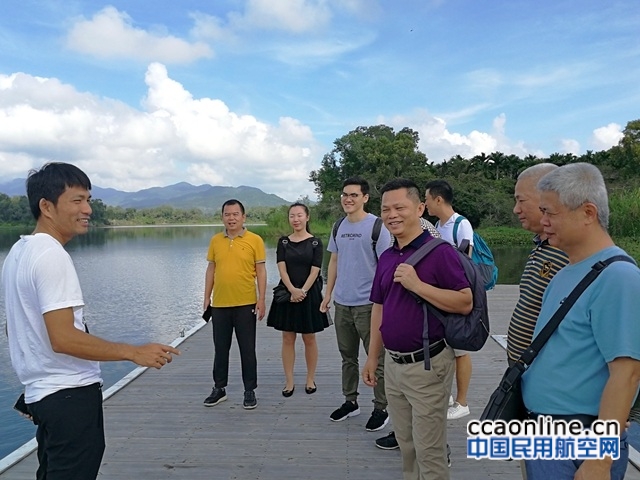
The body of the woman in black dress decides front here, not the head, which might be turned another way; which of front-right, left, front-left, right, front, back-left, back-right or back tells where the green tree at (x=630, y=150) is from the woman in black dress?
back-left

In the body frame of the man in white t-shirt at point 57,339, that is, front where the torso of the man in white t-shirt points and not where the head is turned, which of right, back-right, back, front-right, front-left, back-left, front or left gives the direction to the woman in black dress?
front-left

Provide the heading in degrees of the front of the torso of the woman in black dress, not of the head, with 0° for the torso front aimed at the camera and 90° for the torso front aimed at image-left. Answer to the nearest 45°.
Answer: approximately 0°

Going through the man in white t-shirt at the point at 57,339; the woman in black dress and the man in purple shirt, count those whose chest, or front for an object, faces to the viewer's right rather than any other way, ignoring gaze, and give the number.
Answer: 1

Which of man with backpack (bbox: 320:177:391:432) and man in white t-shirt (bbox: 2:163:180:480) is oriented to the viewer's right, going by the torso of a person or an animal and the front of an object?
the man in white t-shirt

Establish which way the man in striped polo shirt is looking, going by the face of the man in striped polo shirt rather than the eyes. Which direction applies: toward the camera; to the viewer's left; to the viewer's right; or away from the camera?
to the viewer's left

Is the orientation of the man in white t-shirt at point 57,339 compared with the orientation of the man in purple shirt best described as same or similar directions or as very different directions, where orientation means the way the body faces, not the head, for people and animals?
very different directions

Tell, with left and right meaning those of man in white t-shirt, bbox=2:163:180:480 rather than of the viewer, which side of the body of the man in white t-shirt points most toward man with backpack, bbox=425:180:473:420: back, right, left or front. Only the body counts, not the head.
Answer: front

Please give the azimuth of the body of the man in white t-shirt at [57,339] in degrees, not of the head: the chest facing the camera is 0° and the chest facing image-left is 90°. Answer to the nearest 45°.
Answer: approximately 270°

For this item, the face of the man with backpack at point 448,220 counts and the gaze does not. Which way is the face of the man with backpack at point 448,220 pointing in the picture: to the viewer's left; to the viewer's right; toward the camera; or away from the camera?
to the viewer's left

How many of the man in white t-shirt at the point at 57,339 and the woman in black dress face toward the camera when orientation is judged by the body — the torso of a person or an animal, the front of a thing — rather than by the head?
1

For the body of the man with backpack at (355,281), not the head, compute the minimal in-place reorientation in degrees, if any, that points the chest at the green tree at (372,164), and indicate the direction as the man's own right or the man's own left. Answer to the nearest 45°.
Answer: approximately 135° to the man's own right
